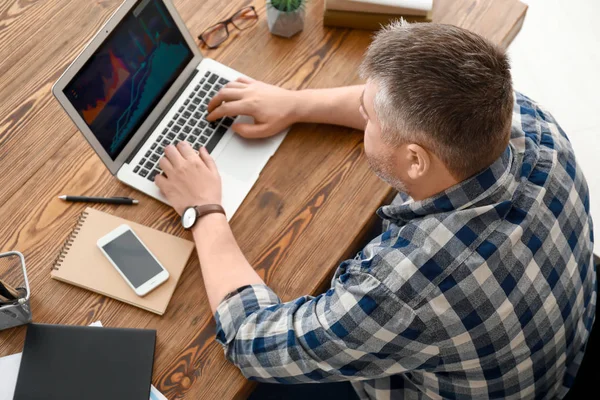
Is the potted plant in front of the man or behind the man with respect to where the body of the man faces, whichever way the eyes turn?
in front

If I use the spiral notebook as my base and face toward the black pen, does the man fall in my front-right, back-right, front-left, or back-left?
back-right

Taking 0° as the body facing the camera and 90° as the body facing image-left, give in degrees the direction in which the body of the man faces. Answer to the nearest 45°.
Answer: approximately 135°

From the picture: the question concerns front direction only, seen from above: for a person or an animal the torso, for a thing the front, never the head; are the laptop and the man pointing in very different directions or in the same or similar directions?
very different directions

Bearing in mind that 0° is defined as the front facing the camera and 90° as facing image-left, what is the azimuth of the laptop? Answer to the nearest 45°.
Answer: approximately 315°

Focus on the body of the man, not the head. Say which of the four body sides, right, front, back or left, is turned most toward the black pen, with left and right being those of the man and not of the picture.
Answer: front

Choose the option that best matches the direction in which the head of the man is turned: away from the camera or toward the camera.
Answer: away from the camera

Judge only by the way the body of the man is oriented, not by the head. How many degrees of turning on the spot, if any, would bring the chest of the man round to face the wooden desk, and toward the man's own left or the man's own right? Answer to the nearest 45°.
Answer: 0° — they already face it

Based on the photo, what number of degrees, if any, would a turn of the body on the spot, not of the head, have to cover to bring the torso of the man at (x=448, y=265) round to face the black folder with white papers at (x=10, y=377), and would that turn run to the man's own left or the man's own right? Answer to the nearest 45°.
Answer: approximately 45° to the man's own left

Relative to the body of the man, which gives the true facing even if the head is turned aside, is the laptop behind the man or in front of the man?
in front
